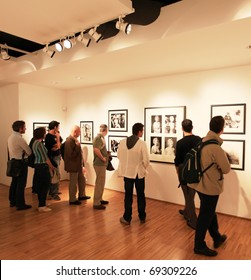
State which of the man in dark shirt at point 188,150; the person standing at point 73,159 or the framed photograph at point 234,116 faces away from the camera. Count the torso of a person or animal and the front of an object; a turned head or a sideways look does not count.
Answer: the man in dark shirt

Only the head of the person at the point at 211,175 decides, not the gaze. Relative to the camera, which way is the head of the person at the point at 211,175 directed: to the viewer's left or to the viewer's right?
to the viewer's right

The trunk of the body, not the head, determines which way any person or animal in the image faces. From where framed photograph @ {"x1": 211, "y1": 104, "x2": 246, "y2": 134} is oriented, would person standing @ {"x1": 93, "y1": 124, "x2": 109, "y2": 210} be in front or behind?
in front

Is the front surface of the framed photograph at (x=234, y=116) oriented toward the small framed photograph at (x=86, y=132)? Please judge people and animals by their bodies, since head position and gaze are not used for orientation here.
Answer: no

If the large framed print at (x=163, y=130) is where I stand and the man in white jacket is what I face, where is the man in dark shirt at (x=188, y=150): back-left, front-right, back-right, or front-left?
front-left

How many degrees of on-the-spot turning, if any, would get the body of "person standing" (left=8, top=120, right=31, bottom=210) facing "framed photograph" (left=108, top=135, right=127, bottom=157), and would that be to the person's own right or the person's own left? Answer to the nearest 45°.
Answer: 0° — they already face it

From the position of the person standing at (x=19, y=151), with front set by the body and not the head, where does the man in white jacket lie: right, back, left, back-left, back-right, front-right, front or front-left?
front-right

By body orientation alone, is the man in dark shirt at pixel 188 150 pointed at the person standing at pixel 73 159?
no

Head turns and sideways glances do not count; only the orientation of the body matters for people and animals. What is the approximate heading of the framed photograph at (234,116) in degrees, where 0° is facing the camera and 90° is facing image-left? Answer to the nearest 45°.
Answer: approximately 45°

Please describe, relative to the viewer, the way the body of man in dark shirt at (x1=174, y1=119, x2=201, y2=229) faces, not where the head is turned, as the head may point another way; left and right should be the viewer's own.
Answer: facing away from the viewer

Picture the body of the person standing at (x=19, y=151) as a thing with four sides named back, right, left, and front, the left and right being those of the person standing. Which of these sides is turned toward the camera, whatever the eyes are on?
right

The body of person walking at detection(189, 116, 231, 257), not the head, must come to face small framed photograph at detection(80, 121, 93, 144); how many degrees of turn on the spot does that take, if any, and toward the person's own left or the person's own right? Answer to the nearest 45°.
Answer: approximately 90° to the person's own left
